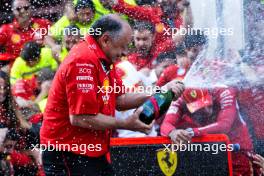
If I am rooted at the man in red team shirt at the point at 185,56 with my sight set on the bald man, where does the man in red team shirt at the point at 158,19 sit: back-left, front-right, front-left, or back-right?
back-right

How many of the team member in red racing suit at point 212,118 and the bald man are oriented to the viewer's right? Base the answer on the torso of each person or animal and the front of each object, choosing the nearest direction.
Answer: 1

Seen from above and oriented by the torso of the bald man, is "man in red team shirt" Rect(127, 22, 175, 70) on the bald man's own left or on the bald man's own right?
on the bald man's own left

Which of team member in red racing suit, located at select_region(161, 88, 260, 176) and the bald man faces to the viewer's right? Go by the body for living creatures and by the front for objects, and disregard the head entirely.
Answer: the bald man

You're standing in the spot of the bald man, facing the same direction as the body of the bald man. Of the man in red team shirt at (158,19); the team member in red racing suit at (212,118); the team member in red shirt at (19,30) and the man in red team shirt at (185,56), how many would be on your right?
0

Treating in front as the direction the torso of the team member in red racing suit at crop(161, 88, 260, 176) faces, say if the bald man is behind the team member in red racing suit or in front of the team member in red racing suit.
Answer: in front

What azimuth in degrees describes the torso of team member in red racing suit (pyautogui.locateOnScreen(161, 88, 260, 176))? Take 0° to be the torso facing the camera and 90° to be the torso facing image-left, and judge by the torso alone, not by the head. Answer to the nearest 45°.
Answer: approximately 45°

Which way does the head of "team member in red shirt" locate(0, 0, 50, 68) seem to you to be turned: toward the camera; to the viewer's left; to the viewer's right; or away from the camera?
toward the camera

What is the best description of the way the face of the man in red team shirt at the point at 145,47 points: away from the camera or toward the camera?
toward the camera

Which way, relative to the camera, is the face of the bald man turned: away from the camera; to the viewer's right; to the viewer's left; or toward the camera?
to the viewer's right

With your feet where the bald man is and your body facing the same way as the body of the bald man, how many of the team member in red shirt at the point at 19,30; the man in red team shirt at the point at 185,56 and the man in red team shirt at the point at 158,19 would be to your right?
0

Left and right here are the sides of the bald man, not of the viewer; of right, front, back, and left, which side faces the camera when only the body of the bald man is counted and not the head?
right

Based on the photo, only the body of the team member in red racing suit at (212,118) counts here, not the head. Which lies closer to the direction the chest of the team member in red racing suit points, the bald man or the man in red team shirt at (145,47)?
the bald man
